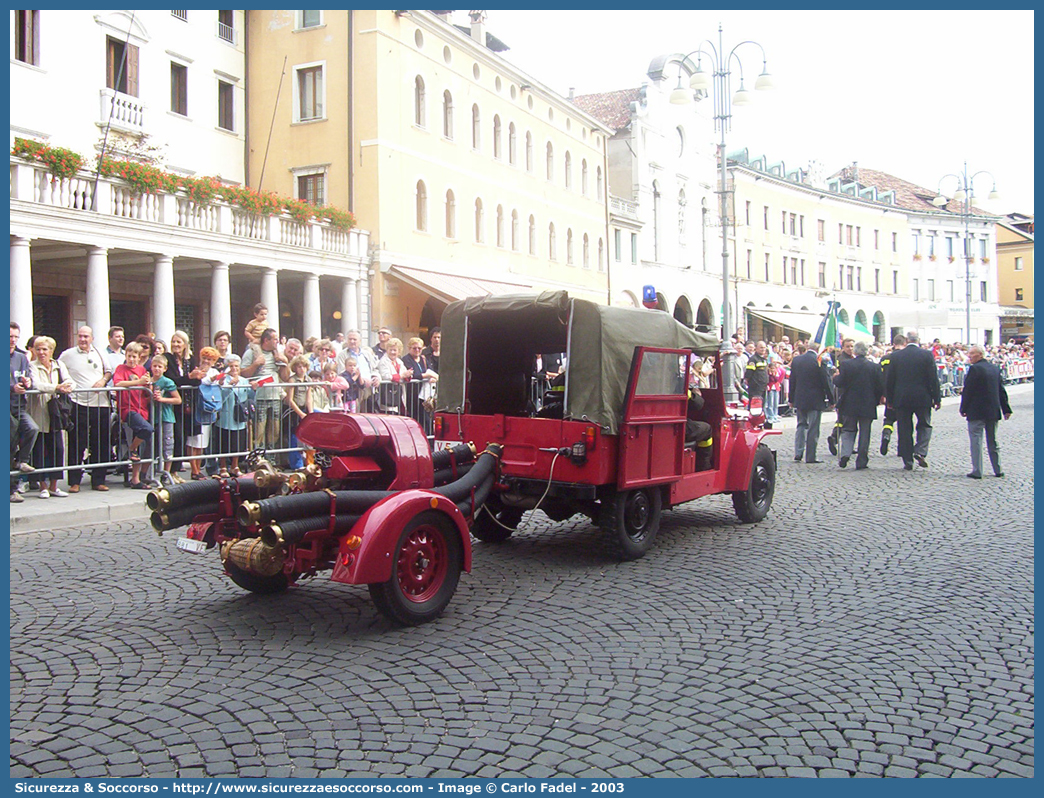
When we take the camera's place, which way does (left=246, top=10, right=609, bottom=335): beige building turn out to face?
facing the viewer and to the right of the viewer

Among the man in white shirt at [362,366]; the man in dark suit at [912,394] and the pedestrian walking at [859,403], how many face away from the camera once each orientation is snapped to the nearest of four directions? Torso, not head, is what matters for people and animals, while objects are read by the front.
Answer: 2

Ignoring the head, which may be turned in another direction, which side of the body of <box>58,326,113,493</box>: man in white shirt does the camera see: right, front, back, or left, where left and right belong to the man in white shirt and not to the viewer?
front

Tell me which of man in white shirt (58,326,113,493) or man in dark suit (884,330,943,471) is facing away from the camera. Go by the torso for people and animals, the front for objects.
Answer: the man in dark suit

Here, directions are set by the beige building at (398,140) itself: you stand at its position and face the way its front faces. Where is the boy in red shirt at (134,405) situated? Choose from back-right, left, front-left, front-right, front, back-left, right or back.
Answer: front-right

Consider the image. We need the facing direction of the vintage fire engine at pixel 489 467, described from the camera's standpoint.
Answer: facing away from the viewer and to the right of the viewer

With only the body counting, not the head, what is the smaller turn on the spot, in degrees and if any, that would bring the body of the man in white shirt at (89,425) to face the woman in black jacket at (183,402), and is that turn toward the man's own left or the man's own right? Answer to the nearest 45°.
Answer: approximately 135° to the man's own left

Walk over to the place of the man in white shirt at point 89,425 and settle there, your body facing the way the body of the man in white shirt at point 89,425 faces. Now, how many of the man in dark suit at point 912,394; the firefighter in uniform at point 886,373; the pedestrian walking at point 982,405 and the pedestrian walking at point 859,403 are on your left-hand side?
4

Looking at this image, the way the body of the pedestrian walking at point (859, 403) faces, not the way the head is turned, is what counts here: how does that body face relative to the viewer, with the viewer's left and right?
facing away from the viewer

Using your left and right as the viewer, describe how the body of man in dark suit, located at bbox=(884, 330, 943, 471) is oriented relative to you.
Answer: facing away from the viewer

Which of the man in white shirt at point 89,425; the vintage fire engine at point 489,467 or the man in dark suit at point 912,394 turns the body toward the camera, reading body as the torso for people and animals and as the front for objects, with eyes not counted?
the man in white shirt
